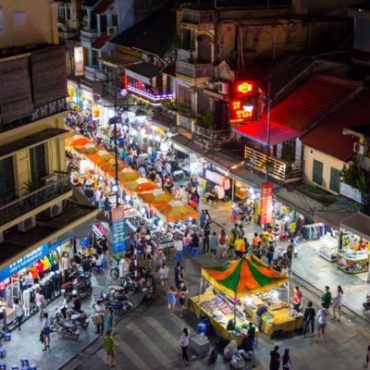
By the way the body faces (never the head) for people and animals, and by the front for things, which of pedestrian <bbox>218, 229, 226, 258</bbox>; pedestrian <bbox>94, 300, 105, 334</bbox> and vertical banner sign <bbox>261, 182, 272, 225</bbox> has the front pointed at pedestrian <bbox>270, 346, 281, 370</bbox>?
the vertical banner sign

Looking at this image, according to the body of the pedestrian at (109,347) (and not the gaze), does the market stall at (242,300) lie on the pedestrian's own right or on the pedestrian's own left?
on the pedestrian's own right

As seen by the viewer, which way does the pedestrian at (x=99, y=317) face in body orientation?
away from the camera

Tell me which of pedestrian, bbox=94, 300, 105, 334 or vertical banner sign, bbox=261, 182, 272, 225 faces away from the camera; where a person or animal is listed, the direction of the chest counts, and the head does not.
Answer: the pedestrian

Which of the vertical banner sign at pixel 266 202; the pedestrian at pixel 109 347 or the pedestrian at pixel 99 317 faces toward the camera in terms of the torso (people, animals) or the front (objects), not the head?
the vertical banner sign

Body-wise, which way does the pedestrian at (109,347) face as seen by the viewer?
away from the camera

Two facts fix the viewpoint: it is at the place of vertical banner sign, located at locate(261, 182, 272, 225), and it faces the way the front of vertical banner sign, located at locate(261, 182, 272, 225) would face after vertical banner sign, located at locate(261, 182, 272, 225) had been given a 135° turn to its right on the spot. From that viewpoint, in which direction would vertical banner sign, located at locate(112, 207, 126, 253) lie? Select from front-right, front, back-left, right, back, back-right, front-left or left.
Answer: front-left

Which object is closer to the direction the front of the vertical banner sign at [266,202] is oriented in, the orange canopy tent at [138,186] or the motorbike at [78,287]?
the motorbike

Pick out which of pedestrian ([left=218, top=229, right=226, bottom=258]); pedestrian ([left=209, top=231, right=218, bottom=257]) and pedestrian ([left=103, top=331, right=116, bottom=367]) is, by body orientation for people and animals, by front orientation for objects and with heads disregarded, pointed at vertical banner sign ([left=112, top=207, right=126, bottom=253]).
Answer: pedestrian ([left=103, top=331, right=116, bottom=367])

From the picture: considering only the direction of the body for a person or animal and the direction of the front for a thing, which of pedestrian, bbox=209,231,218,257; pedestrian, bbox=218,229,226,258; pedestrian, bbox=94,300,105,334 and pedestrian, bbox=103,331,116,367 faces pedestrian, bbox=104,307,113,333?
pedestrian, bbox=103,331,116,367
